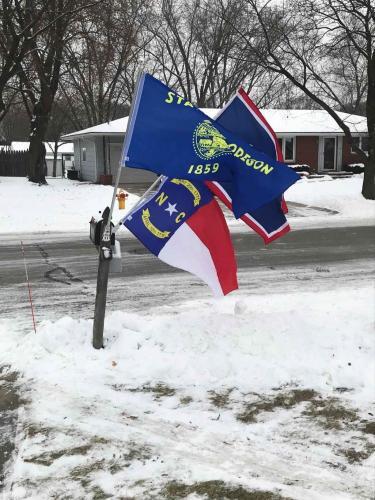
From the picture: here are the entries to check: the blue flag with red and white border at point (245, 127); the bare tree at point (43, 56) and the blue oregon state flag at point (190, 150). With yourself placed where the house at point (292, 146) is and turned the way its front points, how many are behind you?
0

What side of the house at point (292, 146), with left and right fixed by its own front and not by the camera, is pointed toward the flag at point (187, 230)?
front

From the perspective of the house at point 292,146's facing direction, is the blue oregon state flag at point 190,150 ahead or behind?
ahead

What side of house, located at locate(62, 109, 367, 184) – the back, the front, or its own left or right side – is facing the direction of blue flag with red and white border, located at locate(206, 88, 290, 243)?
front

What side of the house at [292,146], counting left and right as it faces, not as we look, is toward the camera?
front

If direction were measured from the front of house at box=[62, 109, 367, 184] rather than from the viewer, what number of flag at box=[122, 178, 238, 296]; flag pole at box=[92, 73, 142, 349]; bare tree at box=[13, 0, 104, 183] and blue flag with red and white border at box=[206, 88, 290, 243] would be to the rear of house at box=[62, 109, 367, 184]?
0

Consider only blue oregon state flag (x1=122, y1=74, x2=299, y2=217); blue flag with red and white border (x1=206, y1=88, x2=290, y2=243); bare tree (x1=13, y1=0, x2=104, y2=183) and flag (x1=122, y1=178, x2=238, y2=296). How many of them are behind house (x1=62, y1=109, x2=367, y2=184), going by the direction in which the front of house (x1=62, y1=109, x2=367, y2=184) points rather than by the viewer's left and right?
0

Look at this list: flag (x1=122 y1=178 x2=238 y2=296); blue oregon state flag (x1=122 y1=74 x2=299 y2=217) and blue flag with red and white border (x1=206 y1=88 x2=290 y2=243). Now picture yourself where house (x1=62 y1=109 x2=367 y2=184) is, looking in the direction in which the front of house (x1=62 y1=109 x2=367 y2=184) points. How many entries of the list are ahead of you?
3

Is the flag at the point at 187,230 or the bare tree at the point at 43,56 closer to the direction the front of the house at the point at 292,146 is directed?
the flag

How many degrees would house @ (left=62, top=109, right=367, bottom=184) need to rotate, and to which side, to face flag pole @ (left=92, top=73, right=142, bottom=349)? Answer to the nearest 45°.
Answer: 0° — it already faces it
